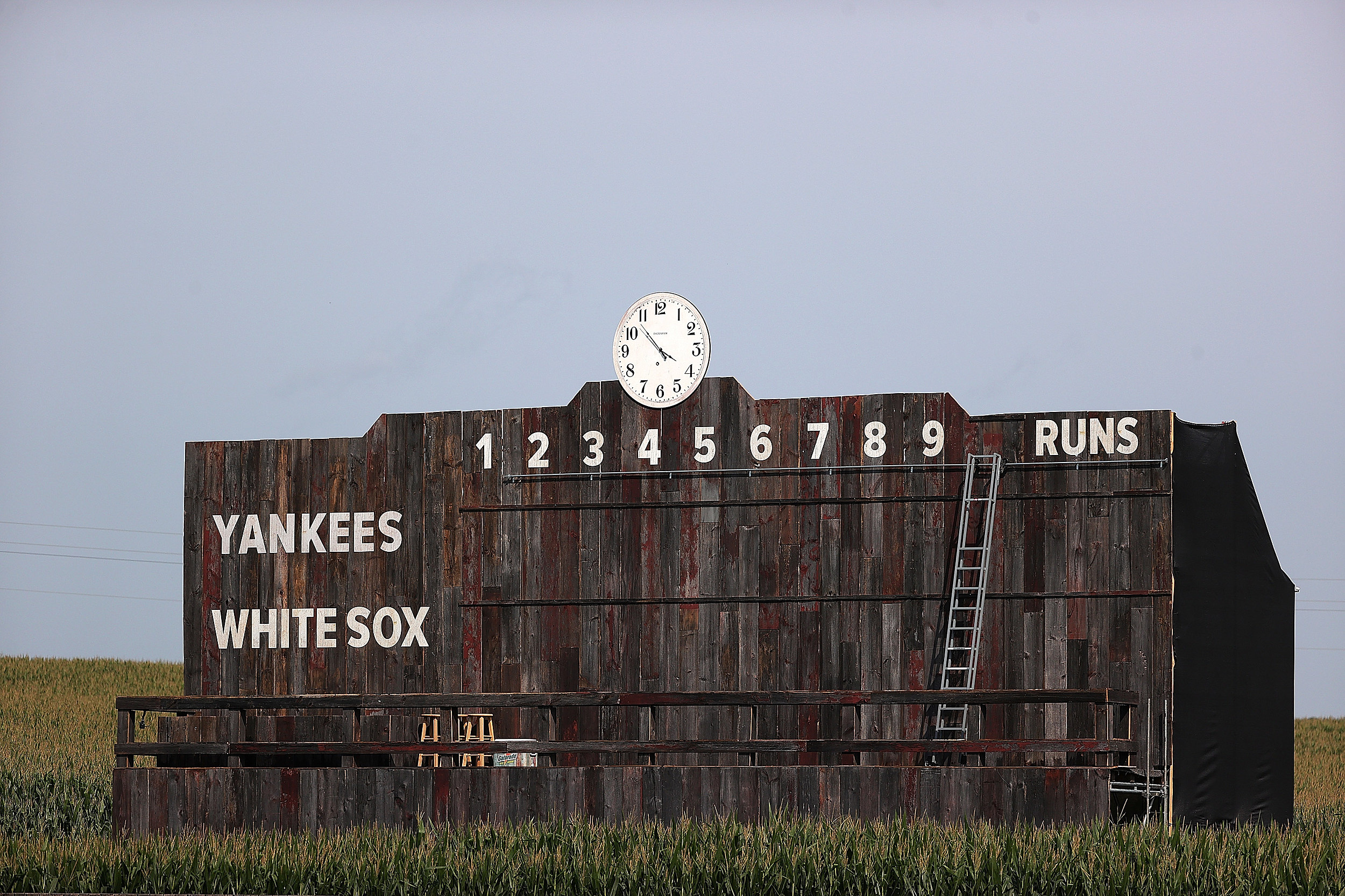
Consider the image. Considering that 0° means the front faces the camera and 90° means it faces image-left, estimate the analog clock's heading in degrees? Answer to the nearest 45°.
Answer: approximately 45°

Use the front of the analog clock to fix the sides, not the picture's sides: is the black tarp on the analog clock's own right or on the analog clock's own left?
on the analog clock's own left
